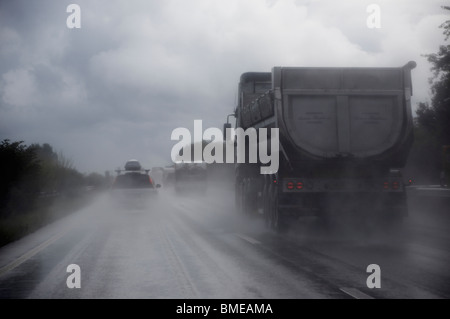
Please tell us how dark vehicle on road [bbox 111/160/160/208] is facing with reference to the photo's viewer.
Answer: facing away from the viewer

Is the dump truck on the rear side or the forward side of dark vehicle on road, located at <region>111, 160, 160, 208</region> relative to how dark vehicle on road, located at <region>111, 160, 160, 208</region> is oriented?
on the rear side
